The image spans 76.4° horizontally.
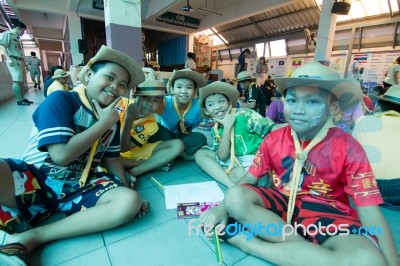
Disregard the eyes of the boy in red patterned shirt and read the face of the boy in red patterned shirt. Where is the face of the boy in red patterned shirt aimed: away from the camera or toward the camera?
toward the camera

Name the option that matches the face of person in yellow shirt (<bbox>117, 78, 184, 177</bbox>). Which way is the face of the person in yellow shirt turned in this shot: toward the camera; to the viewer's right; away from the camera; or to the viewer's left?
toward the camera

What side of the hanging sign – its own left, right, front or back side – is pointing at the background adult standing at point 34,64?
right

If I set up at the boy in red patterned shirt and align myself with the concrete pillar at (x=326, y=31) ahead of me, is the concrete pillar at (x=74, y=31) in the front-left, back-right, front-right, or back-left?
front-left

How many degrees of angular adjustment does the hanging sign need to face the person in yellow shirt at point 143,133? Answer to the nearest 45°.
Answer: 0° — it already faces them

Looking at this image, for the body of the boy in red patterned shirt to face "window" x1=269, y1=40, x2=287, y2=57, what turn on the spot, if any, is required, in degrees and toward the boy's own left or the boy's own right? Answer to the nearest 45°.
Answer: approximately 135° to the boy's own right

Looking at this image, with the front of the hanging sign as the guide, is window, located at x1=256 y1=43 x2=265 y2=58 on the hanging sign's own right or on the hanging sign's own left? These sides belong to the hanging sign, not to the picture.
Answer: on the hanging sign's own left

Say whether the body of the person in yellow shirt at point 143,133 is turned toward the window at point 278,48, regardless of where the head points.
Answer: no

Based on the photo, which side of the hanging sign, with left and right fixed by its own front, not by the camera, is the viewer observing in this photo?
front

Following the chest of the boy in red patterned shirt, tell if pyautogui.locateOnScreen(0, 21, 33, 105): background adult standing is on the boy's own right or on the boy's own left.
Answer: on the boy's own right

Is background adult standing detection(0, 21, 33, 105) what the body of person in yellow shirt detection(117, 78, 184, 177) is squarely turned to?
no

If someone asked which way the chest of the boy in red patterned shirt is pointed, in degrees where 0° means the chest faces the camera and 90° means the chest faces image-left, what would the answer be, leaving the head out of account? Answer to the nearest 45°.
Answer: approximately 45°

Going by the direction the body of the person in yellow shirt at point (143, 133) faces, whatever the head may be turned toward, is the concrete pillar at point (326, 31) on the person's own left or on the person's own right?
on the person's own left
